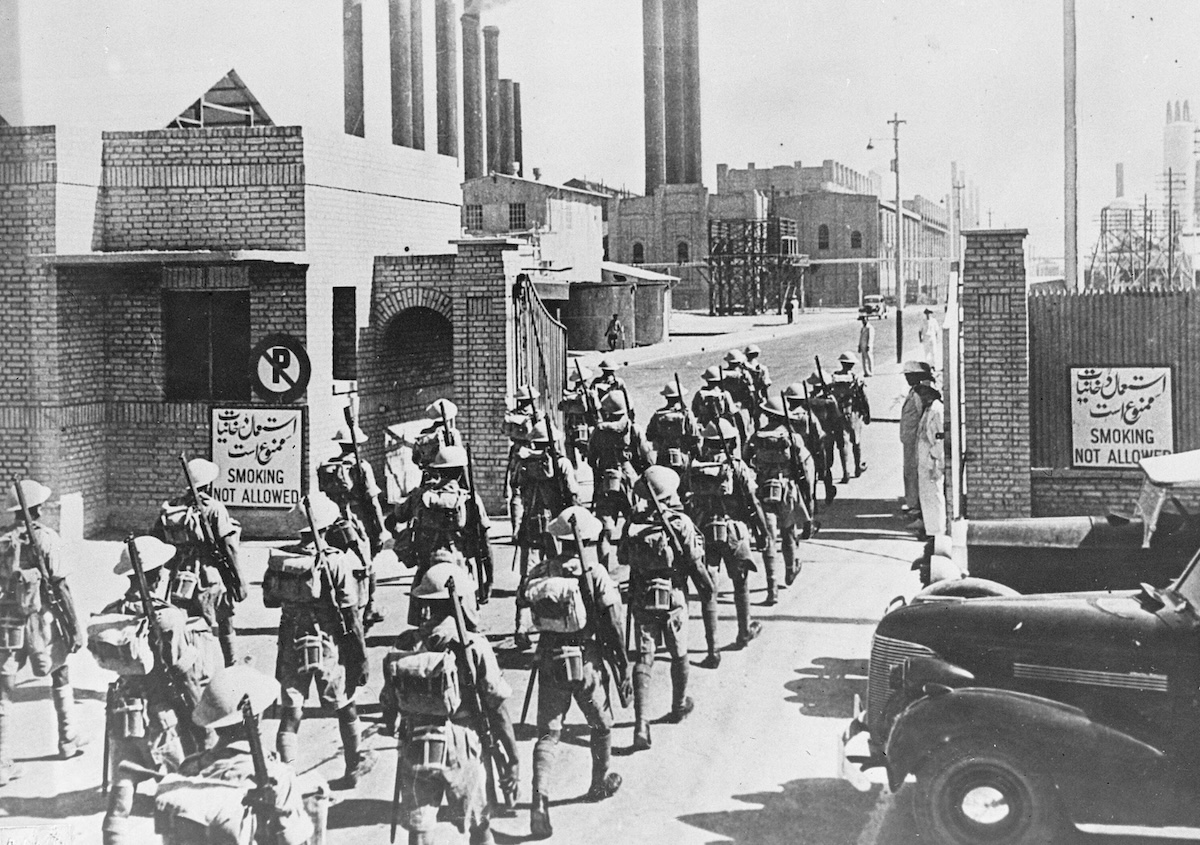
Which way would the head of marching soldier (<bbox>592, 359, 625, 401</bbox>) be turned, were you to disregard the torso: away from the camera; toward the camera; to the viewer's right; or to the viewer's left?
away from the camera

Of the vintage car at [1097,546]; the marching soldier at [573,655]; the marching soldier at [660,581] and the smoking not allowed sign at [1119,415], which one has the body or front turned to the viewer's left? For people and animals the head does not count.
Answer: the vintage car

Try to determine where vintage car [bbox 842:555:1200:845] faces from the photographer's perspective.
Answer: facing to the left of the viewer

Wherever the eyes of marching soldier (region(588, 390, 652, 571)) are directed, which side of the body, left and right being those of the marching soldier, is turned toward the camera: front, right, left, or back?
back

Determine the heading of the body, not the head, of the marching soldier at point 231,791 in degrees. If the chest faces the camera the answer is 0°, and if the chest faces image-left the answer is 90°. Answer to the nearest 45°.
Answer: approximately 225°

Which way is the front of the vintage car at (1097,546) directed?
to the viewer's left

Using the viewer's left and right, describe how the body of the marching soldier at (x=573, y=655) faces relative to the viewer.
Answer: facing away from the viewer and to the right of the viewer

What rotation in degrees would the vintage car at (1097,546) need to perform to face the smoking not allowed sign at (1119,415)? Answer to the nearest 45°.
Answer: approximately 90° to its right

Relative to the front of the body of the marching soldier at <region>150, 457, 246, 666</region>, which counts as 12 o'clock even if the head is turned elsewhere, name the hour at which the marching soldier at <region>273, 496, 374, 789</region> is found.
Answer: the marching soldier at <region>273, 496, 374, 789</region> is roughly at 4 o'clock from the marching soldier at <region>150, 457, 246, 666</region>.

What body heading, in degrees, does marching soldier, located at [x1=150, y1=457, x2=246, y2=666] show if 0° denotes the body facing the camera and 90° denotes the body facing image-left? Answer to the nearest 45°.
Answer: approximately 225°

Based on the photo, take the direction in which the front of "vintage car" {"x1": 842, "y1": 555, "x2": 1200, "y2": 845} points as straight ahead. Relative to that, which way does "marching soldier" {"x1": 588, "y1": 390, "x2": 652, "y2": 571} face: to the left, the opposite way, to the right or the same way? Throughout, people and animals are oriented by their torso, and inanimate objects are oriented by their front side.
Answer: to the right
